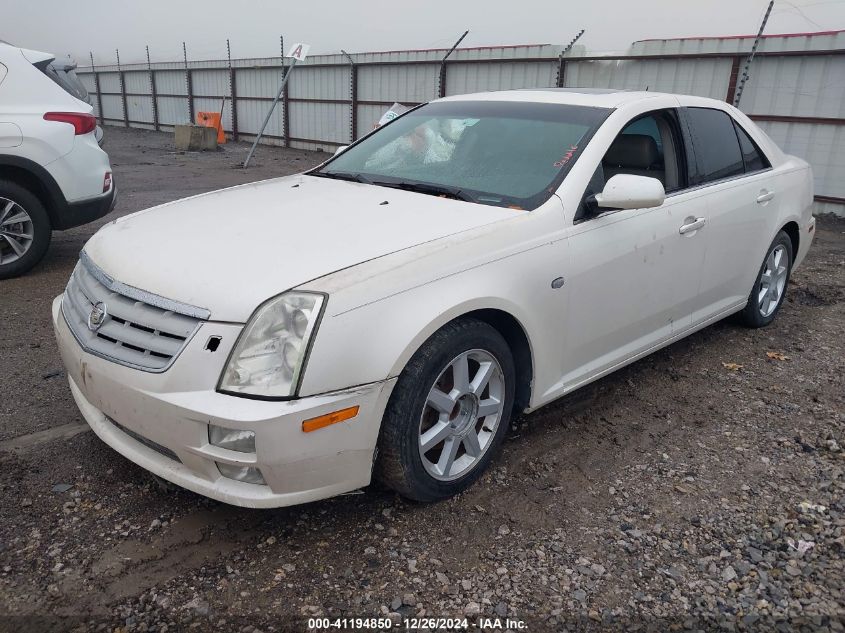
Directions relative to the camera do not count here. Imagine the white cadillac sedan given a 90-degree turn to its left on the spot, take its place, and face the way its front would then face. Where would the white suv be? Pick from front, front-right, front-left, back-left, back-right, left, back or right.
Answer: back

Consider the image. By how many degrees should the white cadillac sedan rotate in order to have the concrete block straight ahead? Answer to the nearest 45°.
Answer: approximately 135° to its right

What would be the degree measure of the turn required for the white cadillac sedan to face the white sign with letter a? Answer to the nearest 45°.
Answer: approximately 135° to its right

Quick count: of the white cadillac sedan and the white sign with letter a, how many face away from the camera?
0

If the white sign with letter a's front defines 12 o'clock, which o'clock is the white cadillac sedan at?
The white cadillac sedan is roughly at 12 o'clock from the white sign with letter a.

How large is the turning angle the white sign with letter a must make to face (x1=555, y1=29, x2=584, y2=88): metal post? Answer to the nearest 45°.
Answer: approximately 90° to its left

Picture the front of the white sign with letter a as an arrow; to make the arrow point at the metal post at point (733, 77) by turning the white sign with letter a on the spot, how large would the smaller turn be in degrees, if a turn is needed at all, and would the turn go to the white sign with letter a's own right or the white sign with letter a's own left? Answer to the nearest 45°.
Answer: approximately 45° to the white sign with letter a's own left

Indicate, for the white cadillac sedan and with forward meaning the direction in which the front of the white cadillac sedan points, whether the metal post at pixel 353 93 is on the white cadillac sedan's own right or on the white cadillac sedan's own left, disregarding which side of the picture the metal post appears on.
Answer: on the white cadillac sedan's own right

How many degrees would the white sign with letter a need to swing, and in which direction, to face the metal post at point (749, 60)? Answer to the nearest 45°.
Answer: approximately 45° to its left

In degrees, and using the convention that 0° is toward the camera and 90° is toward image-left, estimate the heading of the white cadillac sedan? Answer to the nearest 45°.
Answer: approximately 45°

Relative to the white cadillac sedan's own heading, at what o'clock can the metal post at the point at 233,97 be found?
The metal post is roughly at 4 o'clock from the white cadillac sedan.

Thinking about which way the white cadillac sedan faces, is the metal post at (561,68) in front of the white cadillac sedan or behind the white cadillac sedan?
behind
